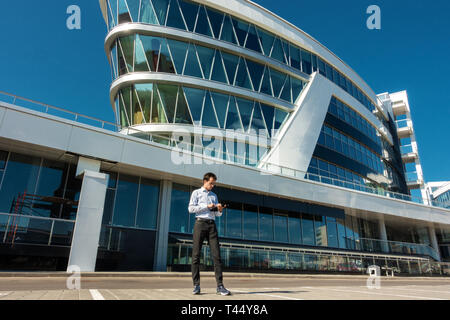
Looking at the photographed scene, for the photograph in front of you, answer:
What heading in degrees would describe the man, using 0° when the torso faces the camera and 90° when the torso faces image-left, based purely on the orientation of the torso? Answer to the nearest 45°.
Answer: approximately 315°

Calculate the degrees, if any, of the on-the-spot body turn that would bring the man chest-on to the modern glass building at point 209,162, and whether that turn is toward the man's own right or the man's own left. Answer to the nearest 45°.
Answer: approximately 135° to the man's own left
